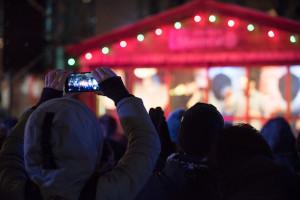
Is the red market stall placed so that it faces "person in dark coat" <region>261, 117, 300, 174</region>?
yes

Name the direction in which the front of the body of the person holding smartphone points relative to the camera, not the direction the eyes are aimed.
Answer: away from the camera

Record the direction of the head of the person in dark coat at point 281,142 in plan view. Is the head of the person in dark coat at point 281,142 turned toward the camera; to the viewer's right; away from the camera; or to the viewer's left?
away from the camera

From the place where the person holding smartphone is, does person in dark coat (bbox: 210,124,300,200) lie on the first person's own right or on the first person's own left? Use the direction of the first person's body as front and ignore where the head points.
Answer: on the first person's own right

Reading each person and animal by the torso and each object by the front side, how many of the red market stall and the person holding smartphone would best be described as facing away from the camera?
1

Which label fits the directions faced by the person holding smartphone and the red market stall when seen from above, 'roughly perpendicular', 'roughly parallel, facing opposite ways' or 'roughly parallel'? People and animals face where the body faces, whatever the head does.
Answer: roughly parallel, facing opposite ways

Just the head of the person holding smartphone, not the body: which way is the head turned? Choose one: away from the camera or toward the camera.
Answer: away from the camera

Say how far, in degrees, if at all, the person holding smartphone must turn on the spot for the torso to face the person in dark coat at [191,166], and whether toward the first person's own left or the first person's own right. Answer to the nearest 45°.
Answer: approximately 45° to the first person's own right

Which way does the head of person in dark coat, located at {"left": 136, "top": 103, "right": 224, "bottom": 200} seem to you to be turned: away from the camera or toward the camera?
away from the camera

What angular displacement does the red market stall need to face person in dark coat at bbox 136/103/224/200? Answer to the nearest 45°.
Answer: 0° — it already faces them

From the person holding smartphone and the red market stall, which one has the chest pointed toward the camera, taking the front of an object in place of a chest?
the red market stall

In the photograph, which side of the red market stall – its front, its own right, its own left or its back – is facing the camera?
front
